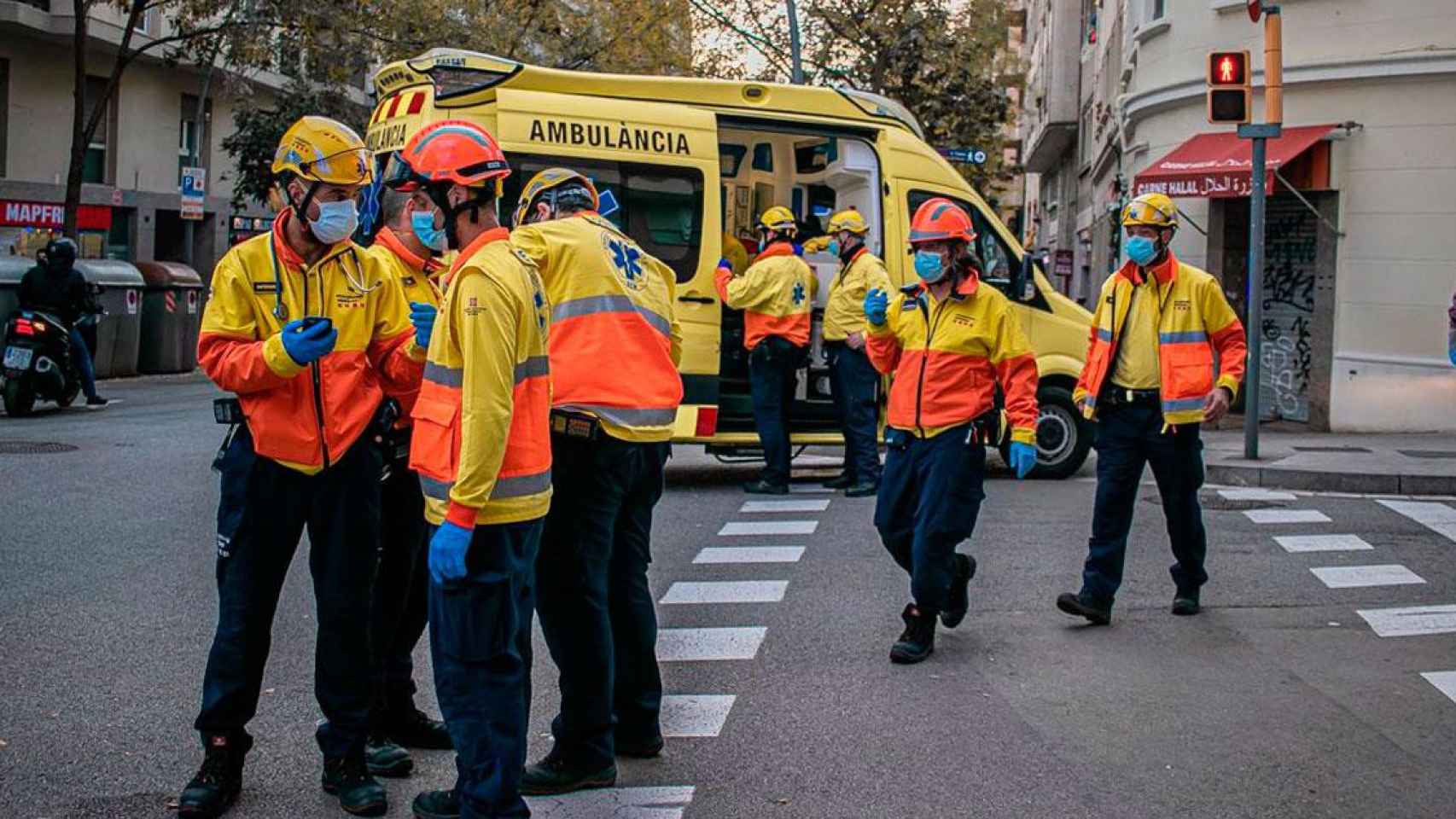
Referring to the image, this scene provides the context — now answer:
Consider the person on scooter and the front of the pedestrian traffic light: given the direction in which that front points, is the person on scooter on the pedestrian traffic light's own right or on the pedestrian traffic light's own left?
on the pedestrian traffic light's own right

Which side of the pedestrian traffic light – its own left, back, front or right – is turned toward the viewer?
front

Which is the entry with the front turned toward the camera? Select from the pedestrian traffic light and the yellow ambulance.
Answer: the pedestrian traffic light

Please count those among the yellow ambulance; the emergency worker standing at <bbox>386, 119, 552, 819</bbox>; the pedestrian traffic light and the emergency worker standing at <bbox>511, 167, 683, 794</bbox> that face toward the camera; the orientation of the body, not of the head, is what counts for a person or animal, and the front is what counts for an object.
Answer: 1

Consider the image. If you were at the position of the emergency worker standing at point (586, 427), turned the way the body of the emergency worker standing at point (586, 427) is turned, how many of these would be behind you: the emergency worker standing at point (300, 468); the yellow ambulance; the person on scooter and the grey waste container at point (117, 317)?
0

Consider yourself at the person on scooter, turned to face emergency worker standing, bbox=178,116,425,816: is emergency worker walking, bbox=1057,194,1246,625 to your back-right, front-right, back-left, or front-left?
front-left

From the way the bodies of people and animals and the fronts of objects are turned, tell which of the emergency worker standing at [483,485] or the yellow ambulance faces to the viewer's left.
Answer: the emergency worker standing

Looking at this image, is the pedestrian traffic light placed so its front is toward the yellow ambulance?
no

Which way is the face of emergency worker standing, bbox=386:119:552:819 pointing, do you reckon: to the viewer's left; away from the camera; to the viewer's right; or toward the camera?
to the viewer's left

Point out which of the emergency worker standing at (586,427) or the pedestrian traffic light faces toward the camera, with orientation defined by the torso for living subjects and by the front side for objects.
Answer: the pedestrian traffic light

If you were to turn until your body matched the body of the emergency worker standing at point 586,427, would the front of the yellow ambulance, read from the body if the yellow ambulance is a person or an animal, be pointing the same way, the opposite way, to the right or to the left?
to the right

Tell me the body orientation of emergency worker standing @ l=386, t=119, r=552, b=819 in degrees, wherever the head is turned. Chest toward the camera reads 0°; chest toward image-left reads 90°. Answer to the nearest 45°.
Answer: approximately 90°
